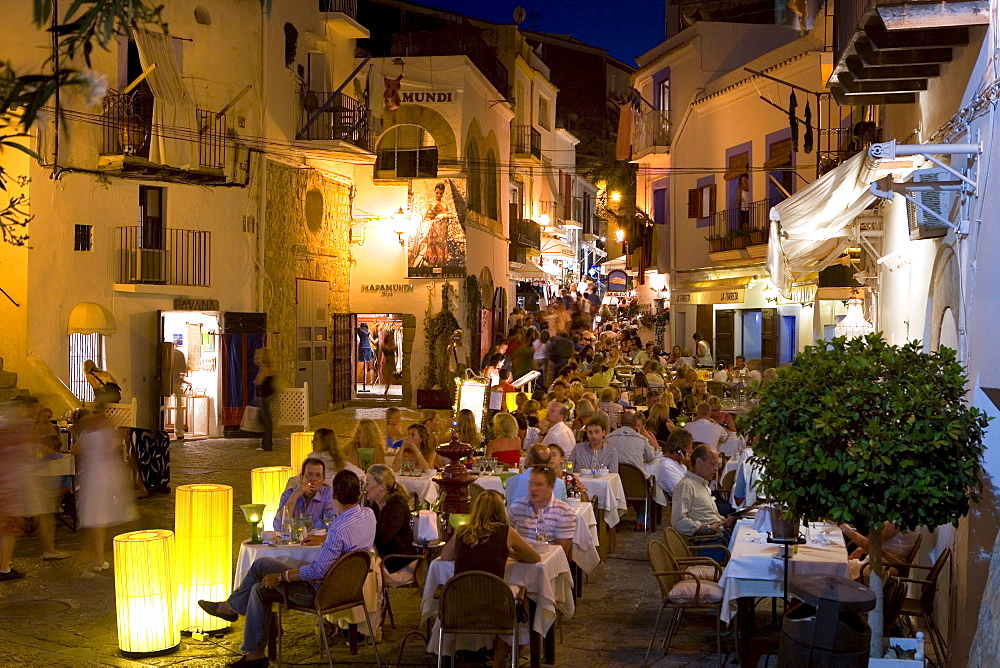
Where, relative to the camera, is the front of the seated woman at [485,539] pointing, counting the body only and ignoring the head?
away from the camera

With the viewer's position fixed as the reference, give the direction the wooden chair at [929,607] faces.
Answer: facing to the left of the viewer

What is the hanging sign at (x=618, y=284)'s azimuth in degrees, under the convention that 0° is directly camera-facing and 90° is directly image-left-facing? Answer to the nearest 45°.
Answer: approximately 0°

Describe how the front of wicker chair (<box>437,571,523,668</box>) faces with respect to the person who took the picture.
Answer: facing away from the viewer

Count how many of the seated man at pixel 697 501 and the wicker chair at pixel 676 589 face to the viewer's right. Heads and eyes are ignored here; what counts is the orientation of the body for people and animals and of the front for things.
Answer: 2

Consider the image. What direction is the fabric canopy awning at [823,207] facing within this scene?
to the viewer's left

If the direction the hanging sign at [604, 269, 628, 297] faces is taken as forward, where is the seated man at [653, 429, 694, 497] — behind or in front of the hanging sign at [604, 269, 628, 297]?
in front

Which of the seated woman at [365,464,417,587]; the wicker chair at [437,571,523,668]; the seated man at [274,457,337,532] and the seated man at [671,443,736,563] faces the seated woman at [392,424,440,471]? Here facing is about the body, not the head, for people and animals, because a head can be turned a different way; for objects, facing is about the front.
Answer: the wicker chair

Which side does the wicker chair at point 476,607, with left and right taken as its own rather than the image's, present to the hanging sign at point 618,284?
front

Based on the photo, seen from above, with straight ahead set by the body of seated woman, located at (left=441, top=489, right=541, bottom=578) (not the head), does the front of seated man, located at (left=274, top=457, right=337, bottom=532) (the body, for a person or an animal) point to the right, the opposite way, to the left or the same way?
the opposite way

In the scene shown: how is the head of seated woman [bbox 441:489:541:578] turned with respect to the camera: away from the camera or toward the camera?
away from the camera

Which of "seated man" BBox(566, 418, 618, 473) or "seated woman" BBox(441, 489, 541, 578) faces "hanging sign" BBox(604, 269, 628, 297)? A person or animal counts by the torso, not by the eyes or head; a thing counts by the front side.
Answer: the seated woman

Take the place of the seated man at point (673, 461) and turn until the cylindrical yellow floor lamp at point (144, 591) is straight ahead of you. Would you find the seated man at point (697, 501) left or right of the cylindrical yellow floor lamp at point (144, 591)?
left
